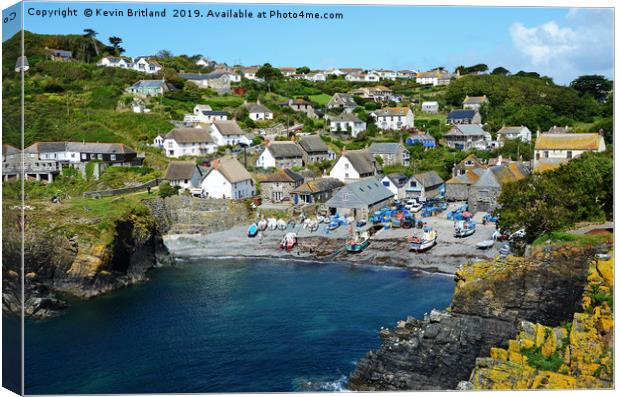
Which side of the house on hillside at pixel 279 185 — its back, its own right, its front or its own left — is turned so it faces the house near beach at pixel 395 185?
left

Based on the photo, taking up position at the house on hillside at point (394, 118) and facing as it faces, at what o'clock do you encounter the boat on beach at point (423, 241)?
The boat on beach is roughly at 12 o'clock from the house on hillside.

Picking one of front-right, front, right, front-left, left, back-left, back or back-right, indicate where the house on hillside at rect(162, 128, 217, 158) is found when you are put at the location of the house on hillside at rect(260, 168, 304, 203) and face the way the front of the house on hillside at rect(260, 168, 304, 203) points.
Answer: back-right

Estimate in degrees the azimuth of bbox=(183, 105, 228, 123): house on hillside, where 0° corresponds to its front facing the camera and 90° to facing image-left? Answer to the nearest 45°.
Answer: approximately 0°

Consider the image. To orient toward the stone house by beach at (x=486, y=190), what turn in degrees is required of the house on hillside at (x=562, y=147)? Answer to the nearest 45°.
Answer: approximately 45° to its right

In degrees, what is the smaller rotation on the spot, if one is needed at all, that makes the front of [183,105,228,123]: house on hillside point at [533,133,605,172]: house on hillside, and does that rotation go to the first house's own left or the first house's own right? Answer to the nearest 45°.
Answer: approximately 45° to the first house's own left

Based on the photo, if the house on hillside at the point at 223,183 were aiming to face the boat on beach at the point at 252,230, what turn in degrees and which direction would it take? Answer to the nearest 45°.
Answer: approximately 45° to its right

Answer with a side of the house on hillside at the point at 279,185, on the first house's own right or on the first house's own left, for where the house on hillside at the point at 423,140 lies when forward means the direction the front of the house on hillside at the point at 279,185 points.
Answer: on the first house's own left
